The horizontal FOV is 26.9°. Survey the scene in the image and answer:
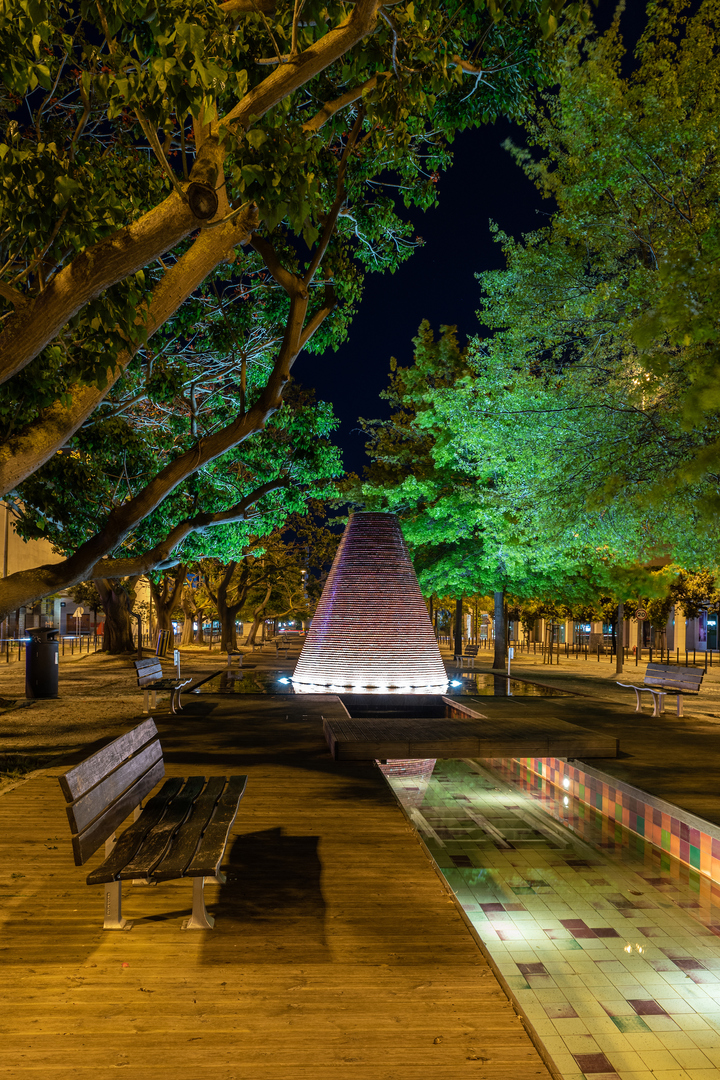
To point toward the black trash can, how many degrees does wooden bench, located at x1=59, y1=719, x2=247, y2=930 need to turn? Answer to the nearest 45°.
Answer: approximately 90° to its left

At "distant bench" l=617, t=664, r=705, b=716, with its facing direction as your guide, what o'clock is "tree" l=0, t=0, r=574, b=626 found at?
The tree is roughly at 11 o'clock from the distant bench.

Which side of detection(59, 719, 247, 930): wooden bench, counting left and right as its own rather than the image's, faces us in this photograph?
right

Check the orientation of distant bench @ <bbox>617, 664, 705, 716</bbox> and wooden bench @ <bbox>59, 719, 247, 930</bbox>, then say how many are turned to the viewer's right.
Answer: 1

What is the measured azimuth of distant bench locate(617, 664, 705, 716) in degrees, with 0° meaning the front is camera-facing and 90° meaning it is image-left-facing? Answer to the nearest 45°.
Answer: approximately 45°

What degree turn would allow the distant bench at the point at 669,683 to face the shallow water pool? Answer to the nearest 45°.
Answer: approximately 45° to its left

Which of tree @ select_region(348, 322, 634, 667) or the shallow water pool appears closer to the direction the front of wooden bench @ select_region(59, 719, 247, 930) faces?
the shallow water pool

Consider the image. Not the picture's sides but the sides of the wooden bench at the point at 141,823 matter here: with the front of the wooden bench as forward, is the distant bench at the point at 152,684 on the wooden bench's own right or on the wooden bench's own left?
on the wooden bench's own left

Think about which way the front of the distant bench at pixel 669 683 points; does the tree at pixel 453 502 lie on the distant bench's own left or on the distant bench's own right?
on the distant bench's own right
